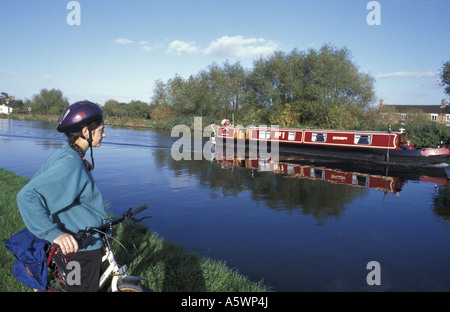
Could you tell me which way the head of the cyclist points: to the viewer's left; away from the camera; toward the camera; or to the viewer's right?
to the viewer's right

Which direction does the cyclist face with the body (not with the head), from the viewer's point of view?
to the viewer's right

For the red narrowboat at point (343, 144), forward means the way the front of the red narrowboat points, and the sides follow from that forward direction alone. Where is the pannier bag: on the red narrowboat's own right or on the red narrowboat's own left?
on the red narrowboat's own right

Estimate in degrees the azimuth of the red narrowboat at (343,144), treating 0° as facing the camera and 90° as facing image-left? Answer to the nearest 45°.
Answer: approximately 315°
